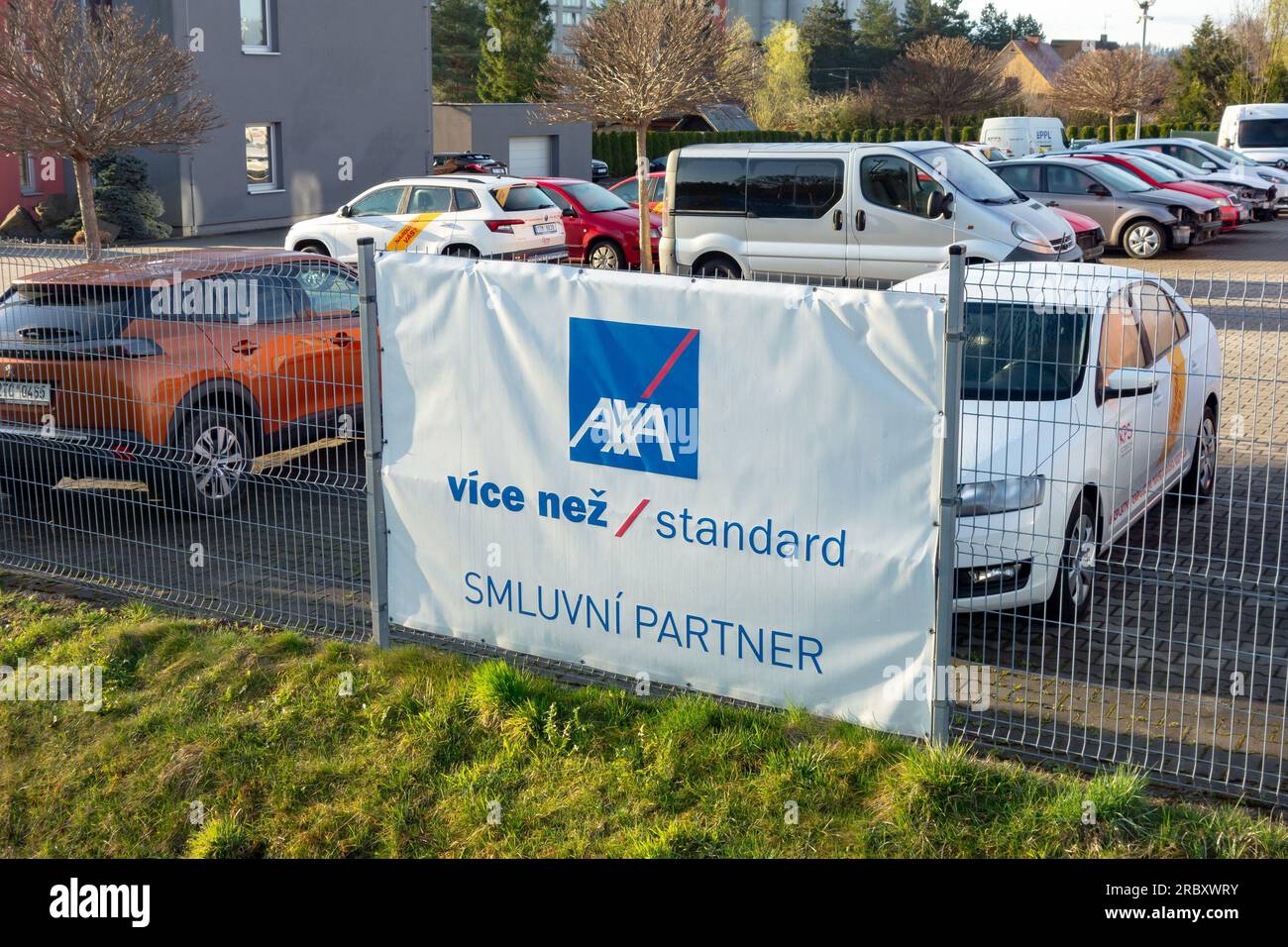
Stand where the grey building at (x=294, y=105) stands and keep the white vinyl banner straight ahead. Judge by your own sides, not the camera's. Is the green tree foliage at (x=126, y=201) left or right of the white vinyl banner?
right

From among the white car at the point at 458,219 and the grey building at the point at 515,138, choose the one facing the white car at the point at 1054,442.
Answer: the grey building

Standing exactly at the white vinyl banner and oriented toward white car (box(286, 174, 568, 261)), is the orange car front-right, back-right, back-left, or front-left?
front-left

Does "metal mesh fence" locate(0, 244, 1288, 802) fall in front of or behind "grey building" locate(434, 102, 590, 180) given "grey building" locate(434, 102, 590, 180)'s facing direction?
in front

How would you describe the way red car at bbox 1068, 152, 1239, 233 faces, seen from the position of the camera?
facing the viewer and to the right of the viewer

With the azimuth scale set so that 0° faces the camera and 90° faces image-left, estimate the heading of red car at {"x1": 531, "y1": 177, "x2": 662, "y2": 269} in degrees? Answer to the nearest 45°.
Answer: approximately 315°

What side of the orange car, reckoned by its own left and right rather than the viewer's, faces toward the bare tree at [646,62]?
front

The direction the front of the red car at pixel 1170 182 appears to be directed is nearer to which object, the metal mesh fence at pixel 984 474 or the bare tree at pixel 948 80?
the metal mesh fence

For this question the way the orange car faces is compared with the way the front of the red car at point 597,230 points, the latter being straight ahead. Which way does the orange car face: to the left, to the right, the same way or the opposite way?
to the left

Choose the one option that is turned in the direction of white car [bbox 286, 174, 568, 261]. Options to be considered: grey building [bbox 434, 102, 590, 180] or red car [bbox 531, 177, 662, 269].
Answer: the grey building

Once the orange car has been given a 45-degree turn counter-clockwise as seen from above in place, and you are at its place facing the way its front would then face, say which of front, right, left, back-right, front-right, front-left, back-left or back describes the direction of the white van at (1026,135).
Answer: front-right

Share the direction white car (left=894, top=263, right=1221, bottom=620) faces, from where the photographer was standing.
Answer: facing the viewer and to the left of the viewer

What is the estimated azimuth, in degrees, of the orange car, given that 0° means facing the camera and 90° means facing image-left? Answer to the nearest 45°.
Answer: approximately 225°

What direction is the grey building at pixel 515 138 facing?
toward the camera

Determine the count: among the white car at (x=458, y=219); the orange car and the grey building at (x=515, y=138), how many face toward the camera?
1

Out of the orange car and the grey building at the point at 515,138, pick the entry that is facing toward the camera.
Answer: the grey building

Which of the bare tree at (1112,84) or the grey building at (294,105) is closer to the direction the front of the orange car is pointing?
the bare tree

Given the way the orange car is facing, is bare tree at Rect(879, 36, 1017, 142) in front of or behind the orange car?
in front
